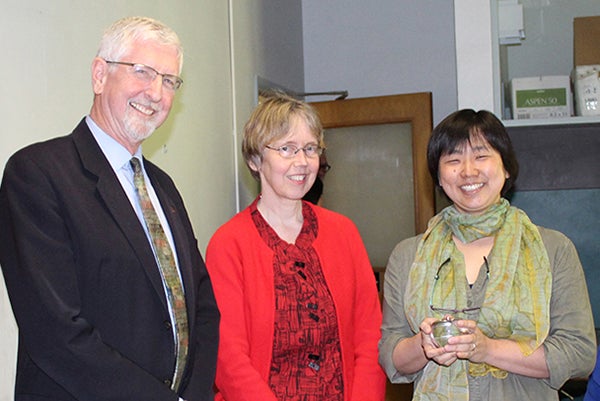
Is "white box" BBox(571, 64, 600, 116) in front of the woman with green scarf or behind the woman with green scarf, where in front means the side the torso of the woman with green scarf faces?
behind

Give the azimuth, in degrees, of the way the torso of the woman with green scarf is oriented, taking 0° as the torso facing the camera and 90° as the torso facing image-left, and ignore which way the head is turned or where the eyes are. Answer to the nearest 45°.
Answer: approximately 0°

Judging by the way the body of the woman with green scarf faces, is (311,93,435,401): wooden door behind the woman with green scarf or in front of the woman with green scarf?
behind

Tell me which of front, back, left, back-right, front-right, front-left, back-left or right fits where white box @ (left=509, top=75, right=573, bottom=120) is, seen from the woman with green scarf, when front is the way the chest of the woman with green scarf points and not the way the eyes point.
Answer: back

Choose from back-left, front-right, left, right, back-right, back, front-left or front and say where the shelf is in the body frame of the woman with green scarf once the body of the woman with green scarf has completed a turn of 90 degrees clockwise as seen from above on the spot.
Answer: right
